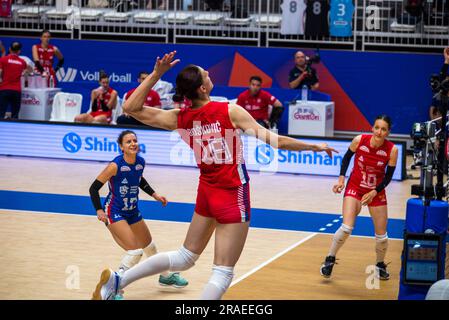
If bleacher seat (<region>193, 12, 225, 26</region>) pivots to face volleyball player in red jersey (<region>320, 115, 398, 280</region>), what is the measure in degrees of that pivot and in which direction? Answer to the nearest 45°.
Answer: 0° — it already faces them

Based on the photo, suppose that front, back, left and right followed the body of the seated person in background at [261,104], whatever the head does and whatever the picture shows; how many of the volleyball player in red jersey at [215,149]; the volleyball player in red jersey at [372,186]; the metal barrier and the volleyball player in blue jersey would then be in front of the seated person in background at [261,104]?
3

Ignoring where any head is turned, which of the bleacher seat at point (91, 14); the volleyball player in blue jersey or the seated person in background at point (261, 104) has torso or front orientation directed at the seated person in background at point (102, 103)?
the bleacher seat

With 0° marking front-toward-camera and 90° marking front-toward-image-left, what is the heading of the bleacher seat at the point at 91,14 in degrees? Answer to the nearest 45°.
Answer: approximately 0°

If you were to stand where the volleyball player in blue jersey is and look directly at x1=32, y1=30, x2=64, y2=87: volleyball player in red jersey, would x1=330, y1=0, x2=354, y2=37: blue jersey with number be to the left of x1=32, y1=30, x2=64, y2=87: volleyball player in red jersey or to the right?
right

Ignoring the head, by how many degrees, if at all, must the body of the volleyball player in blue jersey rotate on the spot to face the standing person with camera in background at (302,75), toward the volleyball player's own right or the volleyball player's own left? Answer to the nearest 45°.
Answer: approximately 135° to the volleyball player's own left

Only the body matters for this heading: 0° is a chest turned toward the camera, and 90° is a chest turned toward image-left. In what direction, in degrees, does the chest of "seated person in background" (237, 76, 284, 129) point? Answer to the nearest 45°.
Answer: approximately 0°

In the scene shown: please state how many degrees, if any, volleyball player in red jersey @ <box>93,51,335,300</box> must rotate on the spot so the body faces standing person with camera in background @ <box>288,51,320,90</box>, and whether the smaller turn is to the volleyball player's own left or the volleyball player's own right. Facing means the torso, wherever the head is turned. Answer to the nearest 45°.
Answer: approximately 45° to the volleyball player's own left

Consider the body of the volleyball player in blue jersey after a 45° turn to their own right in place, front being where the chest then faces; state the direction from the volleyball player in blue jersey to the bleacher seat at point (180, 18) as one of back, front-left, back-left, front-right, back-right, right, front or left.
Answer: back

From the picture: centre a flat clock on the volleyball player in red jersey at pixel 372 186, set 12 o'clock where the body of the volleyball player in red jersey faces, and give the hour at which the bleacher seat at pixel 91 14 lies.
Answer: The bleacher seat is roughly at 5 o'clock from the volleyball player in red jersey.

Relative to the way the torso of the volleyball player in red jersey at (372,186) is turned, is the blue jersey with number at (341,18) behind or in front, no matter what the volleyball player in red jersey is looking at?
behind

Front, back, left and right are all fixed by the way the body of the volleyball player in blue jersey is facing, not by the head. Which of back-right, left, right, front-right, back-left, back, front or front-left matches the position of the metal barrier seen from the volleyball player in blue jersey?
back-left
